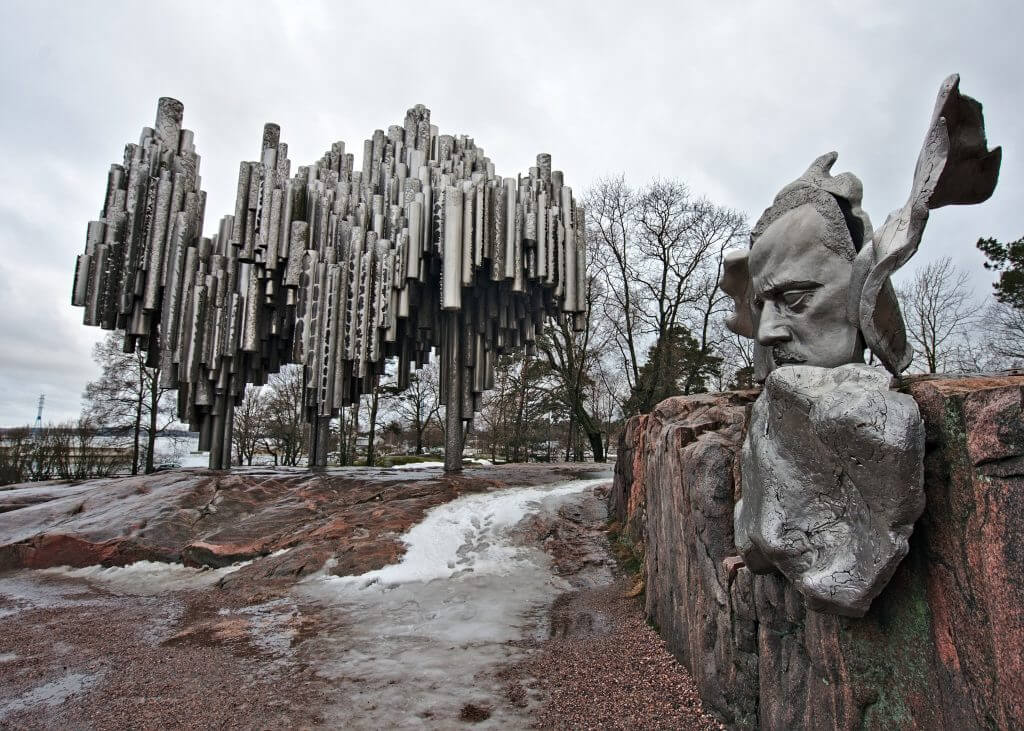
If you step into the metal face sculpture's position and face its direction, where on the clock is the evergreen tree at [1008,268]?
The evergreen tree is roughly at 5 o'clock from the metal face sculpture.

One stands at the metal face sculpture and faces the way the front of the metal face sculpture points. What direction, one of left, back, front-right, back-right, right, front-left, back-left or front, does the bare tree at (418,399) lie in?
right

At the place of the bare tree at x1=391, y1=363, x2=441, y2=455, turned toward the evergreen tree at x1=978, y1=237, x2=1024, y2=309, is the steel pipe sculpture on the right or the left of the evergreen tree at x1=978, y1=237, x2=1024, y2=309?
right

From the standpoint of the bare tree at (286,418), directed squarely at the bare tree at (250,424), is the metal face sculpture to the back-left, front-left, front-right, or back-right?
back-left

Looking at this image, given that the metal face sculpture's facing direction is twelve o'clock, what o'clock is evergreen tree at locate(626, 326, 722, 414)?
The evergreen tree is roughly at 4 o'clock from the metal face sculpture.

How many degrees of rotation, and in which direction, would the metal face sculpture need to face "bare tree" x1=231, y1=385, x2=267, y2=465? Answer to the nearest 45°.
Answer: approximately 90° to its right

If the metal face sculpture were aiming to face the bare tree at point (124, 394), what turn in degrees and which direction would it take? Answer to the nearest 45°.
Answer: approximately 45° to its right

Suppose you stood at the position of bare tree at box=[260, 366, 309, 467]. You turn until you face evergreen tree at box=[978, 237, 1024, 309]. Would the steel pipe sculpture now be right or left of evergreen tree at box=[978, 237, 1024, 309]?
right

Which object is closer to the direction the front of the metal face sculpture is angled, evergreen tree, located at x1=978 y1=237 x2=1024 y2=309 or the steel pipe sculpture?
the steel pipe sculpture

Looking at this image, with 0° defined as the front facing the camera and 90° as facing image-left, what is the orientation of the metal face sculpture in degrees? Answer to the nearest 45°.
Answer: approximately 45°

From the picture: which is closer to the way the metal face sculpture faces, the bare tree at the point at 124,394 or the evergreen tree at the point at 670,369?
the bare tree

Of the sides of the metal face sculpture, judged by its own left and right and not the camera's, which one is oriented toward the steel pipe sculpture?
right
